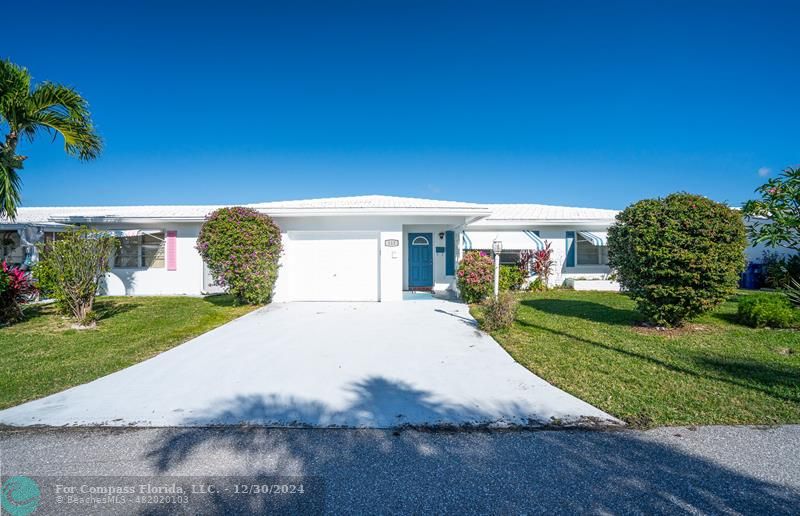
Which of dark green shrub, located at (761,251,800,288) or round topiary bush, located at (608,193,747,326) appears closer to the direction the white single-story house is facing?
the round topiary bush

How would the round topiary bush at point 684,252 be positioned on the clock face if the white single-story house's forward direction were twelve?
The round topiary bush is roughly at 11 o'clock from the white single-story house.

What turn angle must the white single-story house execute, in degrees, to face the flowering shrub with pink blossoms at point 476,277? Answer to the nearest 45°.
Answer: approximately 45° to its left

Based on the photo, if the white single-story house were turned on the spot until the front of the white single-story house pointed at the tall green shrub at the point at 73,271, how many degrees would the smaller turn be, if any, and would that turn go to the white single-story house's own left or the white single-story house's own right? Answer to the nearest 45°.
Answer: approximately 45° to the white single-story house's own right

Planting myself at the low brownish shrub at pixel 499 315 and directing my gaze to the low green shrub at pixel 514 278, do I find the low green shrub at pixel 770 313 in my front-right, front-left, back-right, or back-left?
front-right

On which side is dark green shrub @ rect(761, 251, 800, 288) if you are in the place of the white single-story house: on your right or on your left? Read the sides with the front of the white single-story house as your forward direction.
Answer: on your left

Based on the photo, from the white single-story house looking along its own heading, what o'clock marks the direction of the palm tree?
The palm tree is roughly at 2 o'clock from the white single-story house.

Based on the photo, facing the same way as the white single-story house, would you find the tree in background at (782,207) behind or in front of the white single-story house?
in front

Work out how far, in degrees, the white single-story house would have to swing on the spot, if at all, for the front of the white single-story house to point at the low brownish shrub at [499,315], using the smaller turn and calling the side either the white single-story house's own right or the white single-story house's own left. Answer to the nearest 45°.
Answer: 0° — it already faces it

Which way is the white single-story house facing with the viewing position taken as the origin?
facing the viewer

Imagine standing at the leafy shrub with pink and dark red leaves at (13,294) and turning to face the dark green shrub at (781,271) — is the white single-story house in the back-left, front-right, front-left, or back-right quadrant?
front-left
